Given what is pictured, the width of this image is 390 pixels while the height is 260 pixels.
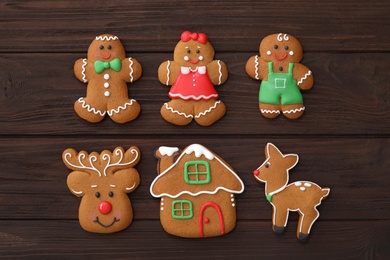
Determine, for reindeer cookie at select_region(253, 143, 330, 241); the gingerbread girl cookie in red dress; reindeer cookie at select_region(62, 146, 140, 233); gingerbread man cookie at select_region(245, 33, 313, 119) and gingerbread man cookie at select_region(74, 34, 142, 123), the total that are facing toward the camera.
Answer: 4

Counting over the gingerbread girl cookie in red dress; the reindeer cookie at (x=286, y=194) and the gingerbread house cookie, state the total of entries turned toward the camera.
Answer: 2

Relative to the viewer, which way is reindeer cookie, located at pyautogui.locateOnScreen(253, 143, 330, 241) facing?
to the viewer's left

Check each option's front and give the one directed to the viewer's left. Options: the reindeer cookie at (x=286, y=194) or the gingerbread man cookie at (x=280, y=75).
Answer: the reindeer cookie

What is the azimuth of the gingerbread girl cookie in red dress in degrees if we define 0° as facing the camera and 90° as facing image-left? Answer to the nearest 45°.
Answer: approximately 0°

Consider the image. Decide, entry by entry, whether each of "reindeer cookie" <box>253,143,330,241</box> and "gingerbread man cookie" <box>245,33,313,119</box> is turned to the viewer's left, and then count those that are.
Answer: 1
